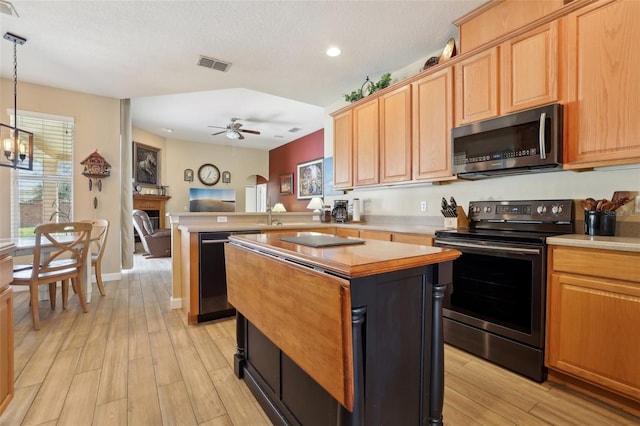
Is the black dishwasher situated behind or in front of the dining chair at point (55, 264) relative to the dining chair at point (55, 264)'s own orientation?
behind

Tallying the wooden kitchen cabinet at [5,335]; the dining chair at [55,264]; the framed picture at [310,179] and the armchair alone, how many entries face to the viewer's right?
2

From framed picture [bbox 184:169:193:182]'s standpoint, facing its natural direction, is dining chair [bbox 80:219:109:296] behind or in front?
in front

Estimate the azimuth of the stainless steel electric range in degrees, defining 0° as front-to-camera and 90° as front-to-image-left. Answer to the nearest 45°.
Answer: approximately 45°

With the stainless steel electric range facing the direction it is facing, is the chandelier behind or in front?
in front

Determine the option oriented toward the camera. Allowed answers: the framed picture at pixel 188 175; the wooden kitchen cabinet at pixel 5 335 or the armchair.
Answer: the framed picture

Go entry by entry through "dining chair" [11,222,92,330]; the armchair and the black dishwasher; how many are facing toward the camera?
1

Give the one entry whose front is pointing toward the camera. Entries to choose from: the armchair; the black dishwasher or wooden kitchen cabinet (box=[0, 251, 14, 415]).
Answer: the black dishwasher

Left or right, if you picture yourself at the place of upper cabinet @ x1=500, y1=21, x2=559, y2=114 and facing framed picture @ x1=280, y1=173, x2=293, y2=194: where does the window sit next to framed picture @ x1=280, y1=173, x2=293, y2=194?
left

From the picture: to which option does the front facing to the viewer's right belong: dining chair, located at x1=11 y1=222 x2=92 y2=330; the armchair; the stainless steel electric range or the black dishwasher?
the armchair

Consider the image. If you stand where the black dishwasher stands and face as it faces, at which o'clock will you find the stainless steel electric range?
The stainless steel electric range is roughly at 10 o'clock from the black dishwasher.

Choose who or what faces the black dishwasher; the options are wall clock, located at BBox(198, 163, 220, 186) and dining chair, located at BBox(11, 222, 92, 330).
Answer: the wall clock

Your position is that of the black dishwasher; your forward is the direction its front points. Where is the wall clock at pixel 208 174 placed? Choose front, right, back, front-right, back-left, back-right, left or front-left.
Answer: back

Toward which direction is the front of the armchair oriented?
to the viewer's right
